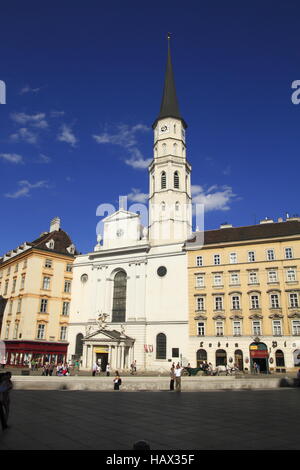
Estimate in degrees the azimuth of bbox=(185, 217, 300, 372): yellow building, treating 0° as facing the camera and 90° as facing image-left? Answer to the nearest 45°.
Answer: approximately 0°

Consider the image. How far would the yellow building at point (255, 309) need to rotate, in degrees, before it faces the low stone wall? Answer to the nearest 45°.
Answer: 0° — it already faces it
